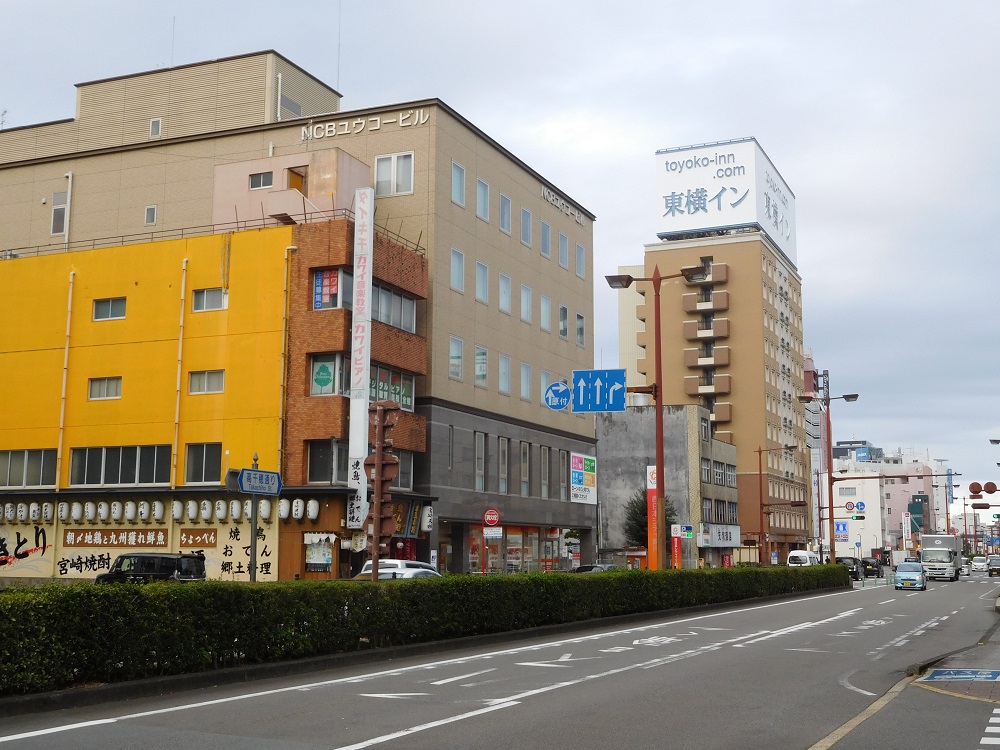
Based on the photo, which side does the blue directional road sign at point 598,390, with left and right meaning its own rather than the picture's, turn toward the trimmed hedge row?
front

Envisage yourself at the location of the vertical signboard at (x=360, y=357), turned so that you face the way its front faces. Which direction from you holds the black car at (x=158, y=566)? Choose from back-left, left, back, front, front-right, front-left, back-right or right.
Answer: front-right

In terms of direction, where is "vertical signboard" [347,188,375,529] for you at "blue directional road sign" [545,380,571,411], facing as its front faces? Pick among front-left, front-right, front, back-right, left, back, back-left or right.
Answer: back-right

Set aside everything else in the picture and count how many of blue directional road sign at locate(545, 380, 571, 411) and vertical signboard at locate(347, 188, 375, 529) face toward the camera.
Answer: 2

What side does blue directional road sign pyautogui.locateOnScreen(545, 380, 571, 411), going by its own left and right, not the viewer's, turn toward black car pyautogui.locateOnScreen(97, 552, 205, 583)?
right

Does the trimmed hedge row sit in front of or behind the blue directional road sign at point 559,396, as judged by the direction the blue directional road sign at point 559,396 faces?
in front

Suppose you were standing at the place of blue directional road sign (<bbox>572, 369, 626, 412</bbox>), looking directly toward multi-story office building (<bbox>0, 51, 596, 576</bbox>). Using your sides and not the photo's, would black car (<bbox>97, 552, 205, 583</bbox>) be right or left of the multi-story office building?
left

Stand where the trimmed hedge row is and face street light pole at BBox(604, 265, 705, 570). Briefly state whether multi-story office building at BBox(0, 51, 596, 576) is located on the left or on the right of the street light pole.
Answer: left

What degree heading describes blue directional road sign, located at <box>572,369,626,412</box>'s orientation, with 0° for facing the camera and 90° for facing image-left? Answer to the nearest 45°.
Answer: approximately 0°

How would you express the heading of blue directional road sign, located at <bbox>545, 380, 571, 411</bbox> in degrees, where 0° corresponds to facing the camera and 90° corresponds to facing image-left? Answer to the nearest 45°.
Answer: approximately 0°

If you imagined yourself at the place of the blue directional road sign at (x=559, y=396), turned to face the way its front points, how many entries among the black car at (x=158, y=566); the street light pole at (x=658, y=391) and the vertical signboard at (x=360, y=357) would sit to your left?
1

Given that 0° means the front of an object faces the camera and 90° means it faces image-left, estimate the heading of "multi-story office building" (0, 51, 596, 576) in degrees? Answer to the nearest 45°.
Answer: approximately 315°
